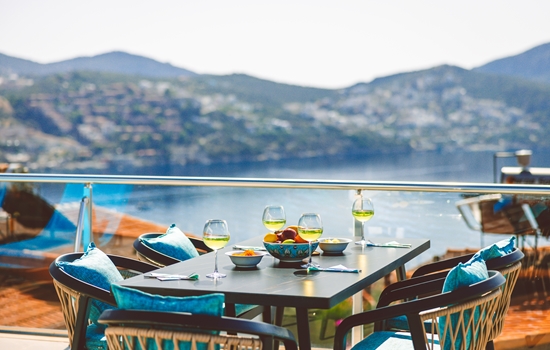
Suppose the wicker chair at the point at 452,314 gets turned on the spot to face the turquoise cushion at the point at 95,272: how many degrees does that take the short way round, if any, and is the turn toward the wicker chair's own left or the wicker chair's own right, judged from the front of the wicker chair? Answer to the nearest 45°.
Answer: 0° — it already faces it

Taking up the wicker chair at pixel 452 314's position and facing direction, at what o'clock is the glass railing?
The glass railing is roughly at 2 o'clock from the wicker chair.

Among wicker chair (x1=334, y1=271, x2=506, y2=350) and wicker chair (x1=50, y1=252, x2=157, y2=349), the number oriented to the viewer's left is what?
1

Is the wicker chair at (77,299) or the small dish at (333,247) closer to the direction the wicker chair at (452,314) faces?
the wicker chair

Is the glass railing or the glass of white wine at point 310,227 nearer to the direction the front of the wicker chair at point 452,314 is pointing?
the glass of white wine

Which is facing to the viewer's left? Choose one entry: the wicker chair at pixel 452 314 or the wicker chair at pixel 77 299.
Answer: the wicker chair at pixel 452 314

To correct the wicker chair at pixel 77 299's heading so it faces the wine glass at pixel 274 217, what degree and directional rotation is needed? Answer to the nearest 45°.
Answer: approximately 45° to its left

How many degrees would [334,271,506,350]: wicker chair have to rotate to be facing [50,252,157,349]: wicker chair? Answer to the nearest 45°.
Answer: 0° — it already faces it

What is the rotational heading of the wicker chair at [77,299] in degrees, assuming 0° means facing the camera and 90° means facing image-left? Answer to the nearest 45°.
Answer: approximately 315°

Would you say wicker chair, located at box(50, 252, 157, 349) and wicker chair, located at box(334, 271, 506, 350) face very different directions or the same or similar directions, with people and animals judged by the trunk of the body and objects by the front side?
very different directions

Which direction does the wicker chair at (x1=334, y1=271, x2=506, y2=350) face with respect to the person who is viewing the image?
facing to the left of the viewer
